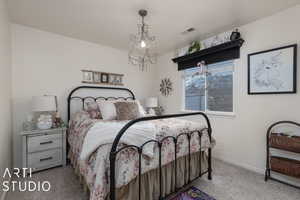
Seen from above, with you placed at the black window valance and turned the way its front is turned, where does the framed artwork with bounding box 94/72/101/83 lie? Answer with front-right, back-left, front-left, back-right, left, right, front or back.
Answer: front-right

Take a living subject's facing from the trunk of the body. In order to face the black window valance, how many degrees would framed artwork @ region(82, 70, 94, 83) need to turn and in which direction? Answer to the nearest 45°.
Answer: approximately 45° to its left

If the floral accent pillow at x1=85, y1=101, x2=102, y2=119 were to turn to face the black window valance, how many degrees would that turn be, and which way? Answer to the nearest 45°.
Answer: approximately 45° to its left

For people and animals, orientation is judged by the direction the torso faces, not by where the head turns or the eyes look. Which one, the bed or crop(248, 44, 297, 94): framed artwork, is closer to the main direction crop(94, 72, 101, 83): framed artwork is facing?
the bed
